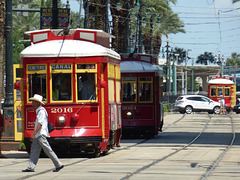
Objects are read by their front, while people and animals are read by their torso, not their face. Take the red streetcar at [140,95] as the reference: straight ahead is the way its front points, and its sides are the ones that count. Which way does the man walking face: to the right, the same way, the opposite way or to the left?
to the right

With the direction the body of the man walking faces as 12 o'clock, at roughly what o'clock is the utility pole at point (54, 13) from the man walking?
The utility pole is roughly at 3 o'clock from the man walking.

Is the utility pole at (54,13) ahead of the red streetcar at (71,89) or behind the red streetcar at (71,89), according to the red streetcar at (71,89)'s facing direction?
behind

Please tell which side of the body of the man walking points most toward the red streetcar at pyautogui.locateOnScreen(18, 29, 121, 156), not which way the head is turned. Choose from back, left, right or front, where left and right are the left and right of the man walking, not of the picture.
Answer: right

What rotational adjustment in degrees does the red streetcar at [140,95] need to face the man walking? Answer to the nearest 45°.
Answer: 0° — it already faces them

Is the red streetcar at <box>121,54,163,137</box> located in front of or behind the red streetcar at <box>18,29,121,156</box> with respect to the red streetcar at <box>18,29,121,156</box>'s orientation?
behind

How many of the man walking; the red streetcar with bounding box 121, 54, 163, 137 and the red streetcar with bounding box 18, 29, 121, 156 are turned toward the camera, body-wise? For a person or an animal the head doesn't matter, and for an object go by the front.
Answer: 2

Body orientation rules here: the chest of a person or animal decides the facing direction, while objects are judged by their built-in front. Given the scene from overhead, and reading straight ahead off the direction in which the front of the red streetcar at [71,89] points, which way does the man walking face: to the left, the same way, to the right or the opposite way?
to the right

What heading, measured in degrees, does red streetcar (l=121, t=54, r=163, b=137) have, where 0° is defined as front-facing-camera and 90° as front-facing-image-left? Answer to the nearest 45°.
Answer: approximately 0°

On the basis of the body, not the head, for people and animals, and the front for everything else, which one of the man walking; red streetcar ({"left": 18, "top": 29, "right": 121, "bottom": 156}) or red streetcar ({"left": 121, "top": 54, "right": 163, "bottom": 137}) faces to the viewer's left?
the man walking

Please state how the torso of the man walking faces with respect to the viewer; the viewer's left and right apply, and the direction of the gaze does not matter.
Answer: facing to the left of the viewer

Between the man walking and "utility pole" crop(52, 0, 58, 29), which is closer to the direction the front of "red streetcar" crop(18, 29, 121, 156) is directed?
the man walking
